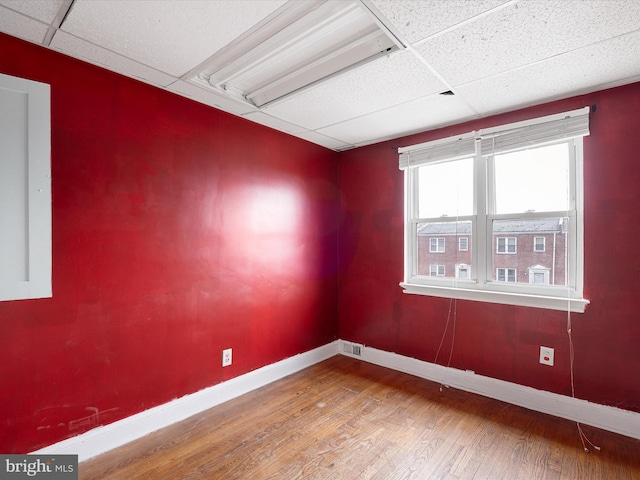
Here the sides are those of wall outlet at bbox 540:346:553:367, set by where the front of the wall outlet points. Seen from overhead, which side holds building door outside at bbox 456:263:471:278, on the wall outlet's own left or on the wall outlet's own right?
on the wall outlet's own right

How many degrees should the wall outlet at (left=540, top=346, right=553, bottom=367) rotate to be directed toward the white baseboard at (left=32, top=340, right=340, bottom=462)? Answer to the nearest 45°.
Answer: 0° — it already faces it

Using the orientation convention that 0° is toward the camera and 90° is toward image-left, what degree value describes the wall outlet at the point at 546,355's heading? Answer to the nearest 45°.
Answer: approximately 45°
